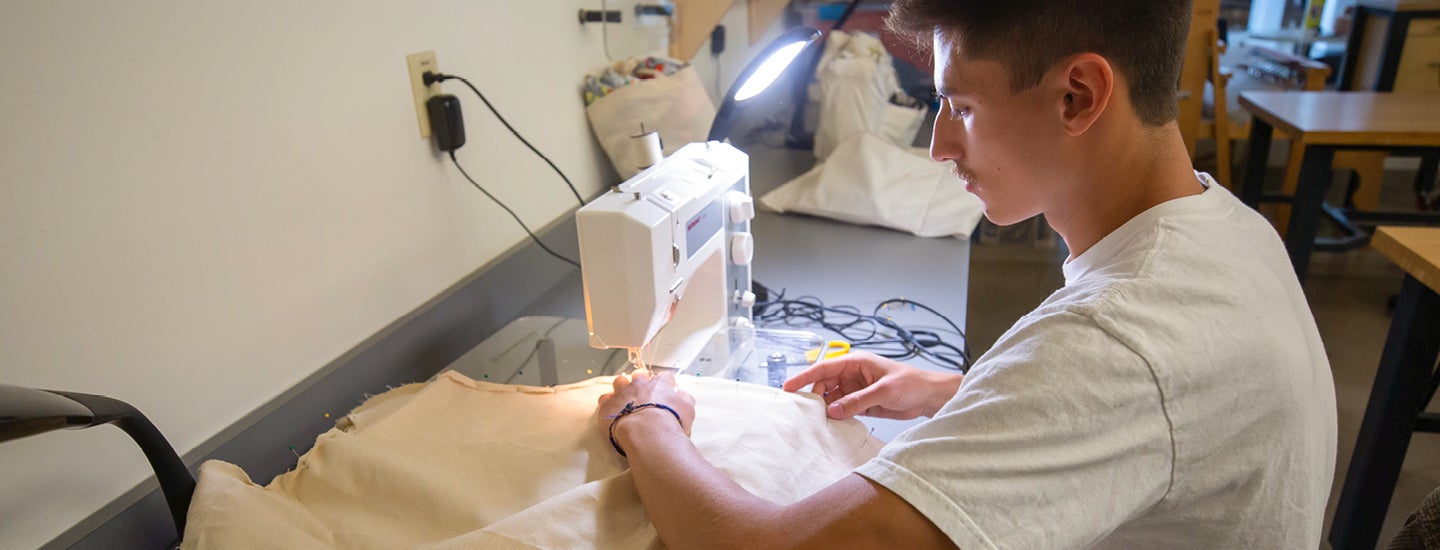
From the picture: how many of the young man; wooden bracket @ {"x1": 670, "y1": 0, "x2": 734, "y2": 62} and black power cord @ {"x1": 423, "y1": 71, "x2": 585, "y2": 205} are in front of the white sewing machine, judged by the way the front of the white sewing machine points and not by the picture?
1

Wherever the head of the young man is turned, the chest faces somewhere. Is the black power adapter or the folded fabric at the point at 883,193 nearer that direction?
the black power adapter

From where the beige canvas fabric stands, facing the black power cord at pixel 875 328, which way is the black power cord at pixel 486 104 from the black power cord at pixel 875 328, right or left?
left

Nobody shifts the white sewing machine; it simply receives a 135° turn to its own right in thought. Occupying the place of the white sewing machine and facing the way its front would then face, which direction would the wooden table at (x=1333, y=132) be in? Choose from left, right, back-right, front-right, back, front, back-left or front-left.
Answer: back-right

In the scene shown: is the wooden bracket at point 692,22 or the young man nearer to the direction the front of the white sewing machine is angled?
the young man

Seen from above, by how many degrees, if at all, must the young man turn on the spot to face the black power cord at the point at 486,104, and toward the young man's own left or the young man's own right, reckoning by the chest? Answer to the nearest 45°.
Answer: approximately 45° to the young man's own right

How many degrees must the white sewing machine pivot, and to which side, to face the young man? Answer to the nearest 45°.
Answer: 0° — it already faces them

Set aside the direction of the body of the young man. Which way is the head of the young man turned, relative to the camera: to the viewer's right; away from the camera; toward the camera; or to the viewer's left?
to the viewer's left

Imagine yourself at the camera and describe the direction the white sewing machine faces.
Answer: facing the viewer and to the right of the viewer

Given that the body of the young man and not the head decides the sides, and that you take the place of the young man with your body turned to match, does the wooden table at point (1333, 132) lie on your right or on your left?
on your right

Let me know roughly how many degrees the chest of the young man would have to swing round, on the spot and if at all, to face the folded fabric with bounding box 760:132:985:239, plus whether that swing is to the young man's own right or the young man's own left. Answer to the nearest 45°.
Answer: approximately 90° to the young man's own right

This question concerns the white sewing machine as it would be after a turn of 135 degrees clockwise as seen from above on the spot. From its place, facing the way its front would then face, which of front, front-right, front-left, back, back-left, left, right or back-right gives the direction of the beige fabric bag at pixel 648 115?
right

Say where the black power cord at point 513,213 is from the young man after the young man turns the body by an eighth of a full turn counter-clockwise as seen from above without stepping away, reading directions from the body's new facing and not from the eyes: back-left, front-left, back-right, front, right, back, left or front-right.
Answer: right

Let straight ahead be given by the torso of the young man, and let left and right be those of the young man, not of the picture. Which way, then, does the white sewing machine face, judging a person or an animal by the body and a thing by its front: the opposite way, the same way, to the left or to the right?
the opposite way

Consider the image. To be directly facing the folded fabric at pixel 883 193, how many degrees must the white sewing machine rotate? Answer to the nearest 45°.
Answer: approximately 90° to its left

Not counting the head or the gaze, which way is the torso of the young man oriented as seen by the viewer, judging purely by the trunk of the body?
to the viewer's left

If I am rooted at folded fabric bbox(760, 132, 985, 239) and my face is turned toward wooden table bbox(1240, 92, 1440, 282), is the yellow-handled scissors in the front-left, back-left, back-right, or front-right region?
back-right

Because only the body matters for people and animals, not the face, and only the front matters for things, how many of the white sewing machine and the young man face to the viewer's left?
1
